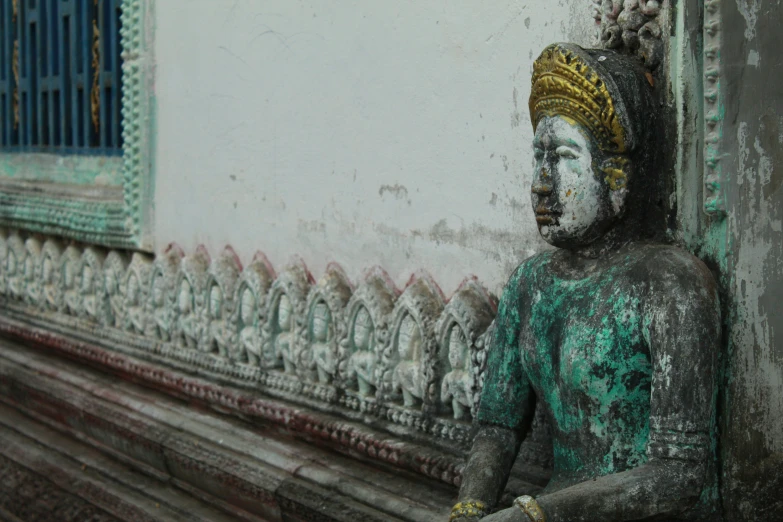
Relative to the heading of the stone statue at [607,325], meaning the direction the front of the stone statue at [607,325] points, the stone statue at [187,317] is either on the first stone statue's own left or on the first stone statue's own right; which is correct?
on the first stone statue's own right

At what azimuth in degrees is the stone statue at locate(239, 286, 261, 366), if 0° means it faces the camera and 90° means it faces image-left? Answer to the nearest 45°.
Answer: approximately 45°

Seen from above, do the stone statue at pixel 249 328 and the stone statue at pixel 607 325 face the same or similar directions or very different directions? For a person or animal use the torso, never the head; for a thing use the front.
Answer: same or similar directions

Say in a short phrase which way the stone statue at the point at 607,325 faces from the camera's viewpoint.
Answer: facing the viewer and to the left of the viewer

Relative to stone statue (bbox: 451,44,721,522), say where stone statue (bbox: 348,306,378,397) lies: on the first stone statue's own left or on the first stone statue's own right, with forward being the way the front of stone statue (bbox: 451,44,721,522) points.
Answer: on the first stone statue's own right

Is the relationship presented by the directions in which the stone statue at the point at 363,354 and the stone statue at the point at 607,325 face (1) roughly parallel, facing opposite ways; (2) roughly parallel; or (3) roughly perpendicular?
roughly parallel

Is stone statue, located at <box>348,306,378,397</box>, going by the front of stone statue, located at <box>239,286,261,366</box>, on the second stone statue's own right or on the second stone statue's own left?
on the second stone statue's own left

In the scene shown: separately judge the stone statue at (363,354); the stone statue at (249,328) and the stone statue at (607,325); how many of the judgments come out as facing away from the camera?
0

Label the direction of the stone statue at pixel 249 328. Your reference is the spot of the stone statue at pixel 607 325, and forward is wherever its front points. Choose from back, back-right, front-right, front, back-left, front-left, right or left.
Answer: right

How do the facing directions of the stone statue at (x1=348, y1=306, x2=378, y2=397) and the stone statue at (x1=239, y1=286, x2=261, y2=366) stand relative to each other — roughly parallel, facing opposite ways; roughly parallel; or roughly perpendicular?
roughly parallel

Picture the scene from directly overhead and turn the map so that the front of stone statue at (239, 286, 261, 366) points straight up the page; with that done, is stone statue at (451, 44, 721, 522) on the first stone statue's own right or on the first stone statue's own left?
on the first stone statue's own left

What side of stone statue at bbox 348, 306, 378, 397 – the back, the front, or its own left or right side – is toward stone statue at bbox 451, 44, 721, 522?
left
